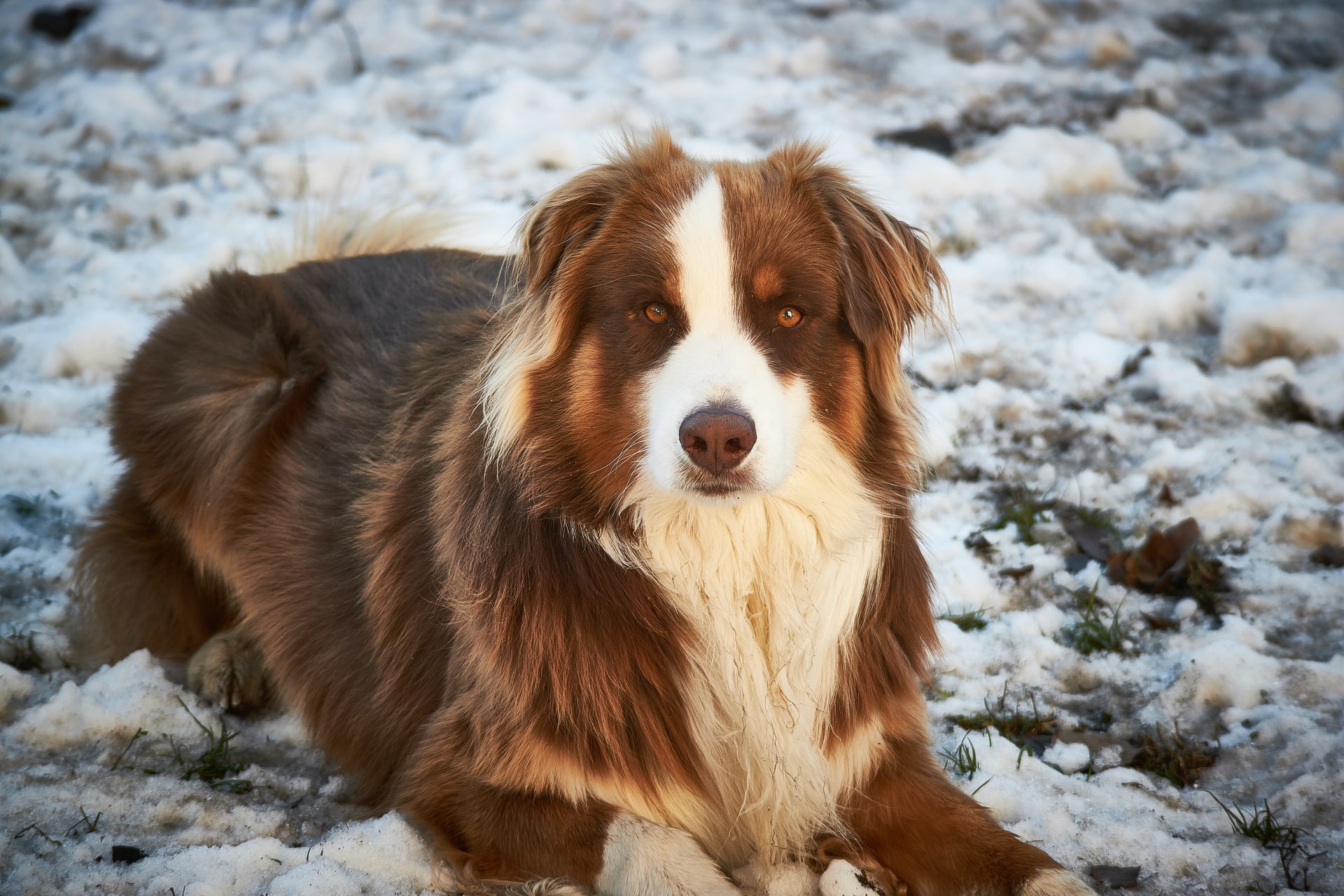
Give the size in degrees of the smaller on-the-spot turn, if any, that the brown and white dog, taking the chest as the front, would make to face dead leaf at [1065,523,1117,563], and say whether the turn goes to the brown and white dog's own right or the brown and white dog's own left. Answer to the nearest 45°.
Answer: approximately 90° to the brown and white dog's own left

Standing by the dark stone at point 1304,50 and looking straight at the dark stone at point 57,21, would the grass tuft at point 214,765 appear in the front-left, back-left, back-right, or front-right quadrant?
front-left

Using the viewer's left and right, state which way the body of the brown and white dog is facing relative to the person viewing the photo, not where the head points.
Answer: facing the viewer and to the right of the viewer

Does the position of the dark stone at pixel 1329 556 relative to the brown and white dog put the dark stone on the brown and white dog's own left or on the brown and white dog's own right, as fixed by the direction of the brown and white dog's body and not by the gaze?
on the brown and white dog's own left

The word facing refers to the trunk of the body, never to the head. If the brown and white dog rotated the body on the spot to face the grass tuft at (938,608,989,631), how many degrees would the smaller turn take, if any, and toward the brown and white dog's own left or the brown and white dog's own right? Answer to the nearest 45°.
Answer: approximately 90° to the brown and white dog's own left

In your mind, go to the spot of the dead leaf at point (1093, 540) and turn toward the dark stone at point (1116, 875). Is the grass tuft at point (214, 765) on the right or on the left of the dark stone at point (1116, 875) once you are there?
right

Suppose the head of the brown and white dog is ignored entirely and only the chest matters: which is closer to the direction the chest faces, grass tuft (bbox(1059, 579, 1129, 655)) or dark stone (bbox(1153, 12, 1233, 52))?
the grass tuft

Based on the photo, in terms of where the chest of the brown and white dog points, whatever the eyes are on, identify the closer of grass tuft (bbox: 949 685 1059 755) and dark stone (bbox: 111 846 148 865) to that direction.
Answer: the grass tuft

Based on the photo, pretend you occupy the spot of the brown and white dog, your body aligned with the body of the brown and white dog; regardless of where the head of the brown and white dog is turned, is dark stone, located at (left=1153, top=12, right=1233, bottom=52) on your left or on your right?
on your left

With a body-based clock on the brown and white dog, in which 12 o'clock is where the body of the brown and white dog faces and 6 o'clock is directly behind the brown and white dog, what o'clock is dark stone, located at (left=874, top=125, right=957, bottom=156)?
The dark stone is roughly at 8 o'clock from the brown and white dog.

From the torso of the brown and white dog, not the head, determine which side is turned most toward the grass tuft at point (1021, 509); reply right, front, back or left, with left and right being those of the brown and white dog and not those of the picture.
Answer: left

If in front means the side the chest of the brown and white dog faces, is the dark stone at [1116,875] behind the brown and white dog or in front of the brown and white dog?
in front

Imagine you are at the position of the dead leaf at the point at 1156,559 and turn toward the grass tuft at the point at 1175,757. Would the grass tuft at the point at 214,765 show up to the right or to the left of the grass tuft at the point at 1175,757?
right

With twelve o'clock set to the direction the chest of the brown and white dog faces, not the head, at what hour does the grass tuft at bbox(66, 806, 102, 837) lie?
The grass tuft is roughly at 4 o'clock from the brown and white dog.

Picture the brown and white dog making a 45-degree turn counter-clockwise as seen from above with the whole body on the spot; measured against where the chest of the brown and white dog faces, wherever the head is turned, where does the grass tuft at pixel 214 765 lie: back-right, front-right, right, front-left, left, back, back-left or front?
back

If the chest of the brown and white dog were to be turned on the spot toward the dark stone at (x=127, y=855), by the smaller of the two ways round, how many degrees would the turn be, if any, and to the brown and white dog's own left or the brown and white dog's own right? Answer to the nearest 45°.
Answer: approximately 135° to the brown and white dog's own right

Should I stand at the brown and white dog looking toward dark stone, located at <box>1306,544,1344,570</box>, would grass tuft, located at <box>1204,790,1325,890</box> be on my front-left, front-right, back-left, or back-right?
front-right
